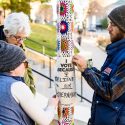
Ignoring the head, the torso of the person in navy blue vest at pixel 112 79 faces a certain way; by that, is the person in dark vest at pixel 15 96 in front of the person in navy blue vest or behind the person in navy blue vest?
in front

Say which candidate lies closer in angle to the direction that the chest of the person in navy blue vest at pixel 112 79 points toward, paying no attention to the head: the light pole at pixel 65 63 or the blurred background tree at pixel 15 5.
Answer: the light pole

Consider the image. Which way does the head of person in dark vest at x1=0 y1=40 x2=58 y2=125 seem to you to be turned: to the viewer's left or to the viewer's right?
to the viewer's right

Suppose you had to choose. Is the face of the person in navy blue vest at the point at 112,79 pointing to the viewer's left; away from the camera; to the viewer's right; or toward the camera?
to the viewer's left

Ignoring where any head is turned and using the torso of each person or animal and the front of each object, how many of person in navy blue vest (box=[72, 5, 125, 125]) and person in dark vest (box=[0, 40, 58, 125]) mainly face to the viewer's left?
1

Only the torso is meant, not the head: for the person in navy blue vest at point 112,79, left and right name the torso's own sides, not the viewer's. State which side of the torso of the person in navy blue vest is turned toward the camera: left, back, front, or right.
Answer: left

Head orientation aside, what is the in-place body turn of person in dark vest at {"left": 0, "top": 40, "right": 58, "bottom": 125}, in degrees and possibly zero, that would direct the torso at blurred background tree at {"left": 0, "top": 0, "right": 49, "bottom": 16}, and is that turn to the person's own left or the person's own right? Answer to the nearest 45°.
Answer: approximately 45° to the person's own left

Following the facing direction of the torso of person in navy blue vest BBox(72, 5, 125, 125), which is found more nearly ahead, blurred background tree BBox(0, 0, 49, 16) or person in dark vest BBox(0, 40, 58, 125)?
the person in dark vest

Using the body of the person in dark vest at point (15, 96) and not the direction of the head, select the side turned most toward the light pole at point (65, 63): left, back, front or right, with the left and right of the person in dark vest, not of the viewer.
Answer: front

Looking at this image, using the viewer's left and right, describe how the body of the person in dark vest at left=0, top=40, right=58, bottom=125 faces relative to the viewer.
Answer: facing away from the viewer and to the right of the viewer
